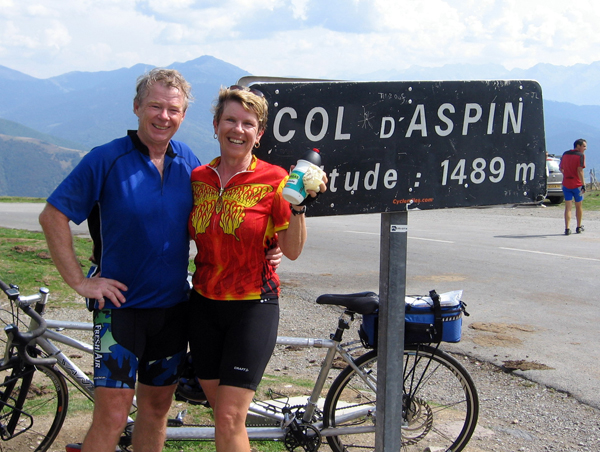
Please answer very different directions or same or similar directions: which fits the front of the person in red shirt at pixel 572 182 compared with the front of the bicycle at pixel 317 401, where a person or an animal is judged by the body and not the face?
very different directions

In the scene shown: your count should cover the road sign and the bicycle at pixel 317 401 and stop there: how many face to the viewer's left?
1

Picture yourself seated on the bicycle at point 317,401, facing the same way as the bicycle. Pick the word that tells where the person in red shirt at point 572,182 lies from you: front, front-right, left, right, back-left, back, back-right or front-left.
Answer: back-right

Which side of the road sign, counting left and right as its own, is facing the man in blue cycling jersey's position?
right

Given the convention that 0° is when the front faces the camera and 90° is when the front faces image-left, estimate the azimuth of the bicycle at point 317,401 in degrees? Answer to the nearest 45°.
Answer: approximately 90°

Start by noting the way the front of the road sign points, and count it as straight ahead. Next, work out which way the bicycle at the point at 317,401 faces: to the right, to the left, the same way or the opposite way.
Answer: to the right
